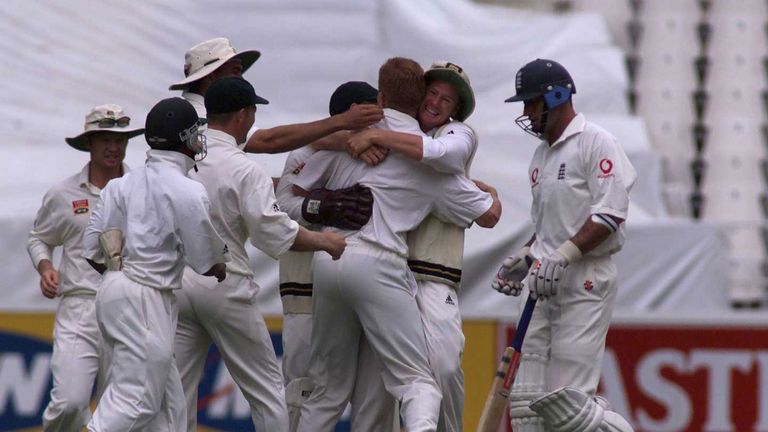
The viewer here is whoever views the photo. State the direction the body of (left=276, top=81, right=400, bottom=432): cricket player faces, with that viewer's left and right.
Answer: facing the viewer and to the right of the viewer

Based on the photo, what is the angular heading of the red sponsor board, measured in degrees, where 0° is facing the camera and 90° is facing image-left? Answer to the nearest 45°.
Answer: approximately 0°

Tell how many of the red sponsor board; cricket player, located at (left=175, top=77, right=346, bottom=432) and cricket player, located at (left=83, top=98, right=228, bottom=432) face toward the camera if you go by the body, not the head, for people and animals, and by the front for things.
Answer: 1

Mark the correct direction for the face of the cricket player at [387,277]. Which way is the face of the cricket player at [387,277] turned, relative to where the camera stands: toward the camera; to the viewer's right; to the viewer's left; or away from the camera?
away from the camera

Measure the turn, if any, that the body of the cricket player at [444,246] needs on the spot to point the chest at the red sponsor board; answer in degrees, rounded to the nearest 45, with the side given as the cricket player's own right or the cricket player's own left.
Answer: approximately 180°

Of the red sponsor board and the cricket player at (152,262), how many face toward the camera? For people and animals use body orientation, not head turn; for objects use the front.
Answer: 1

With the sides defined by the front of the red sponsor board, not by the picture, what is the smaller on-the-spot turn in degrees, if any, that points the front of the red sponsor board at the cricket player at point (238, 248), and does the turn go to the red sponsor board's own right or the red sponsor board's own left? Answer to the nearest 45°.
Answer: approximately 45° to the red sponsor board's own right
